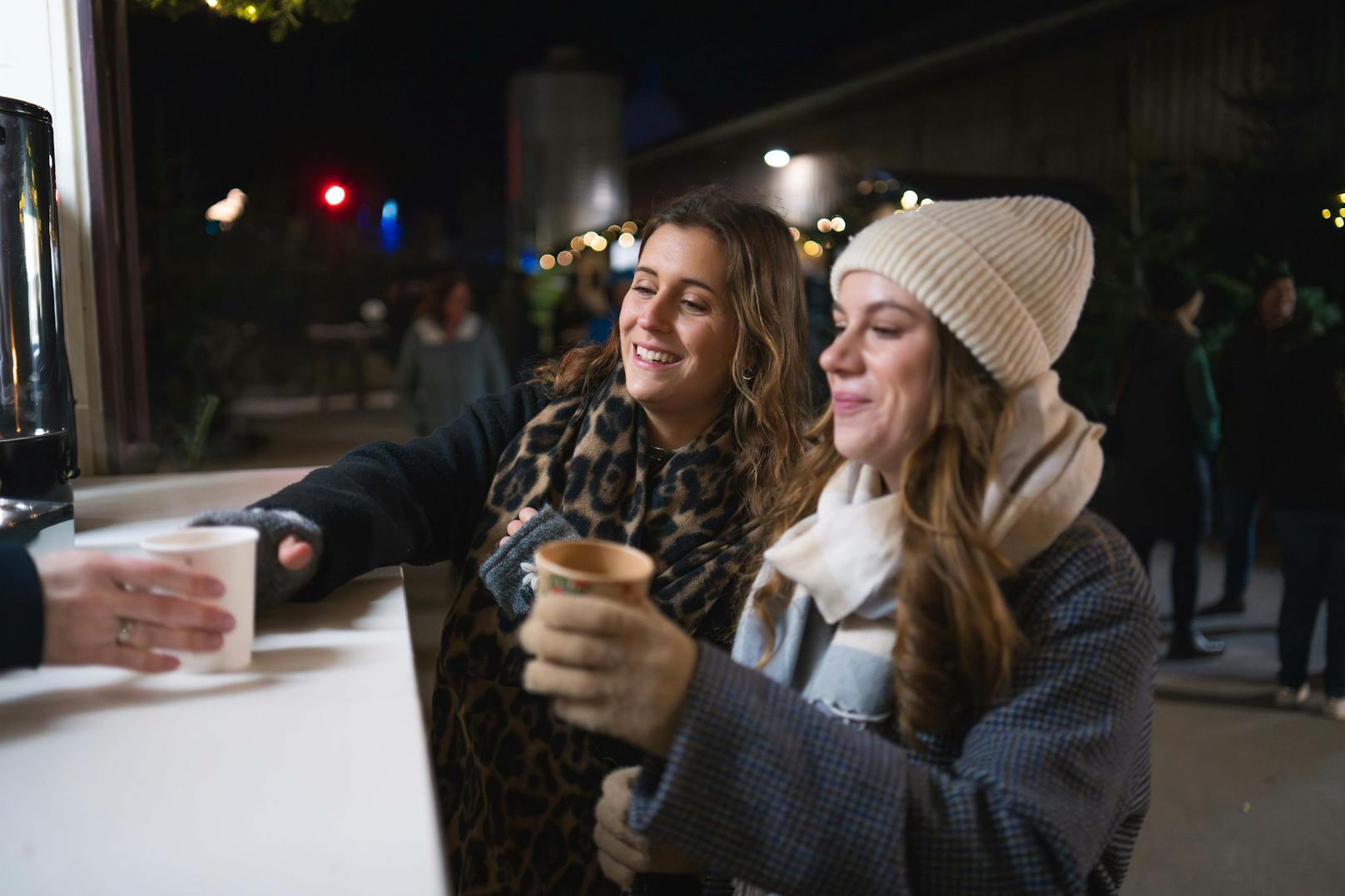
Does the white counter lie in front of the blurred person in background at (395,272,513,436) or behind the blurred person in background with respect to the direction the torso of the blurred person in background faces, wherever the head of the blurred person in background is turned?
in front

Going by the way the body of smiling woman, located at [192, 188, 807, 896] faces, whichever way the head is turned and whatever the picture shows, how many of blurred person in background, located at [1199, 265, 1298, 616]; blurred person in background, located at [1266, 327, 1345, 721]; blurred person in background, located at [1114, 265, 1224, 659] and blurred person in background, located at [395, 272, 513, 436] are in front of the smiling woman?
0

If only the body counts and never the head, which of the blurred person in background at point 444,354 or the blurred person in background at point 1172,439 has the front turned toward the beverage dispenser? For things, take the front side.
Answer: the blurred person in background at point 444,354

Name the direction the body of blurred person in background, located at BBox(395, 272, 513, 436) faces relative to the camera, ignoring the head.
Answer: toward the camera

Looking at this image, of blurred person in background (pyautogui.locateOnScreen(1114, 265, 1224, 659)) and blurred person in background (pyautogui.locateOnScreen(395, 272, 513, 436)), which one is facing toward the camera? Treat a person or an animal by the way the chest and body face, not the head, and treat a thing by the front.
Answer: blurred person in background (pyautogui.locateOnScreen(395, 272, 513, 436))

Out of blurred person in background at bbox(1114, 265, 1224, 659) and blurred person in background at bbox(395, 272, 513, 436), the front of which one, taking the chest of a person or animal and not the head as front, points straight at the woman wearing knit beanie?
blurred person in background at bbox(395, 272, 513, 436)

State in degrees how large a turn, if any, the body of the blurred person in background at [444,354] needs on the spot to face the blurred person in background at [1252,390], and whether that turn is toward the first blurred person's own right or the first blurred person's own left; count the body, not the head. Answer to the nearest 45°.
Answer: approximately 45° to the first blurred person's own left

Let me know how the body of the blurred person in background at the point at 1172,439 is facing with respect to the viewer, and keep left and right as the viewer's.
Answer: facing to the right of the viewer

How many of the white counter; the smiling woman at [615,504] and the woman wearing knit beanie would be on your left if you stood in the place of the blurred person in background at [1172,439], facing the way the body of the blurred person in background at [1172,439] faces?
0

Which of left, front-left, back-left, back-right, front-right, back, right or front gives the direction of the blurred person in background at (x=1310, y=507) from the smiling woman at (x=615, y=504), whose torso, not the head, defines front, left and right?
back

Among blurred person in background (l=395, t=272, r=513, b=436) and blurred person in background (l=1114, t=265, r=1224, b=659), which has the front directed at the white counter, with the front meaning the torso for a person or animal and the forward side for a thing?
blurred person in background (l=395, t=272, r=513, b=436)

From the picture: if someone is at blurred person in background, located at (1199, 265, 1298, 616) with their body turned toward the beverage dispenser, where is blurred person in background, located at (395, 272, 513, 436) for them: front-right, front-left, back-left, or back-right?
front-right
